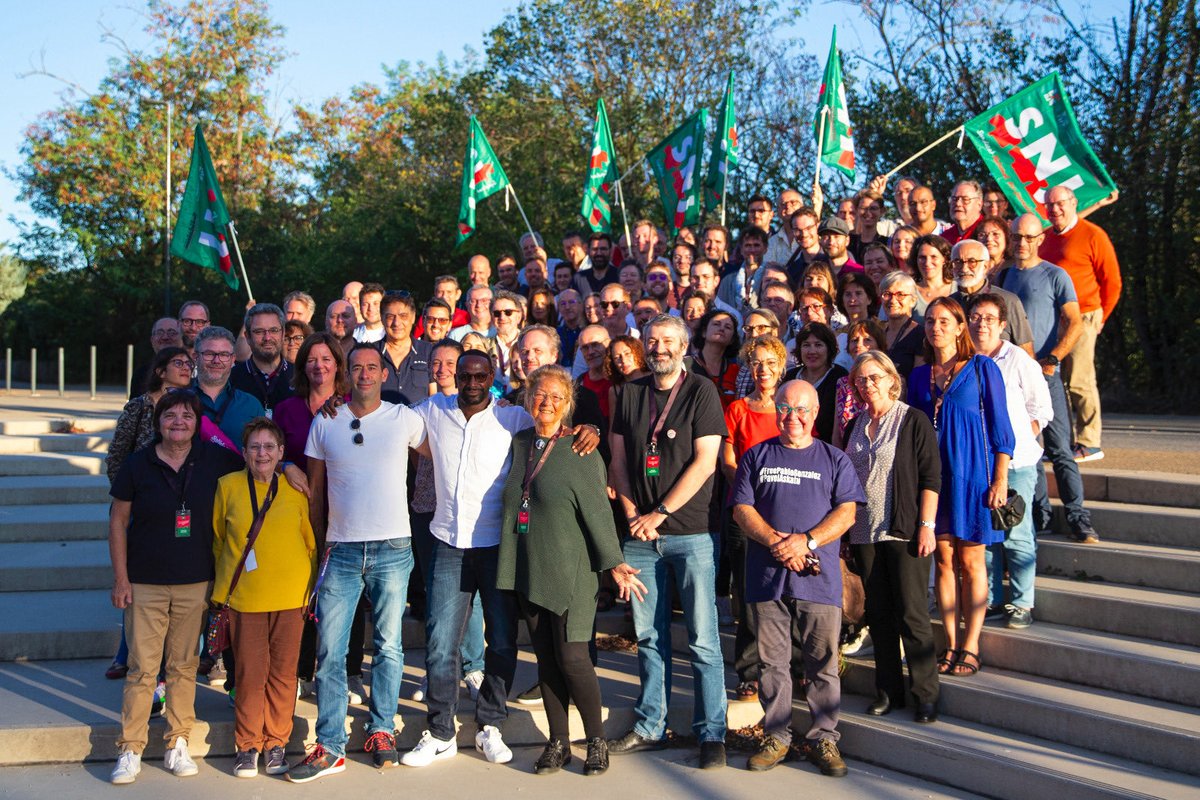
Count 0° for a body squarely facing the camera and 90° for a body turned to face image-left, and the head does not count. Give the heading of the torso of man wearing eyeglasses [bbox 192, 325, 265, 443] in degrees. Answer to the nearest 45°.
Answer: approximately 0°

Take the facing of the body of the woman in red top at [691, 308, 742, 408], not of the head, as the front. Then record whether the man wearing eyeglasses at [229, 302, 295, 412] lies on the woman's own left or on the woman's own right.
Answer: on the woman's own right

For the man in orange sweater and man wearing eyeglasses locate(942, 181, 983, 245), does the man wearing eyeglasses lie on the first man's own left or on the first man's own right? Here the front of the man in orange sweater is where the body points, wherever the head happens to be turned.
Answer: on the first man's own right

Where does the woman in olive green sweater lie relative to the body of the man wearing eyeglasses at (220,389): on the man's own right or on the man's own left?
on the man's own left
